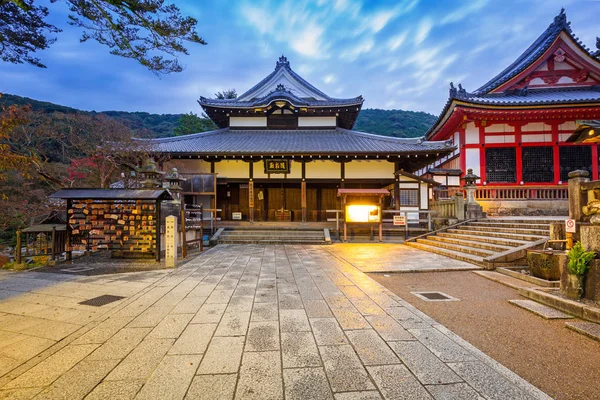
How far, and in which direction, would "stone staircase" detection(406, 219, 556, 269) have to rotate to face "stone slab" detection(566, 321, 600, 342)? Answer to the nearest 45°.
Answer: approximately 45° to its left

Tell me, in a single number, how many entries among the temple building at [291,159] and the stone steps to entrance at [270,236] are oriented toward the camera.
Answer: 2

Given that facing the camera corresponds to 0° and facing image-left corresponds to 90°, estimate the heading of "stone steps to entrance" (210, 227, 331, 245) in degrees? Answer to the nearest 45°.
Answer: approximately 0°

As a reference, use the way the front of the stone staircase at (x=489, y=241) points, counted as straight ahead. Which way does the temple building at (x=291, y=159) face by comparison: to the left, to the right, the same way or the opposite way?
to the left

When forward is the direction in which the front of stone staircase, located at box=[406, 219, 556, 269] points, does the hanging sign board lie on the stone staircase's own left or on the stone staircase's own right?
on the stone staircase's own right

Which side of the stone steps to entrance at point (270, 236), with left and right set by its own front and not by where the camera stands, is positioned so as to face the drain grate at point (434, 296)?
front

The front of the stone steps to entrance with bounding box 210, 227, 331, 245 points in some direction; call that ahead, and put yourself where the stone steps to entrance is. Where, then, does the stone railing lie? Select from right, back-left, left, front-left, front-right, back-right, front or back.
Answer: left

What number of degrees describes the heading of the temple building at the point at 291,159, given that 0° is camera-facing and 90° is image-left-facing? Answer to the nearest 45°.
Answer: approximately 0°

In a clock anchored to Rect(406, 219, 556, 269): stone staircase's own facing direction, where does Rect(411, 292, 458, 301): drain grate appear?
The drain grate is roughly at 11 o'clock from the stone staircase.

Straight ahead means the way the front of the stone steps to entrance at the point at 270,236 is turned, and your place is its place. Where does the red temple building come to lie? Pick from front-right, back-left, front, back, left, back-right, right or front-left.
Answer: left

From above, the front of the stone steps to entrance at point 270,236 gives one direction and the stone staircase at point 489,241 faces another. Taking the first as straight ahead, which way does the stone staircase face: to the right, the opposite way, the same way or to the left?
to the right

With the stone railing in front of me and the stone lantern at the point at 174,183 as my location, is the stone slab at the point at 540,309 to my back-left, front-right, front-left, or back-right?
front-right
